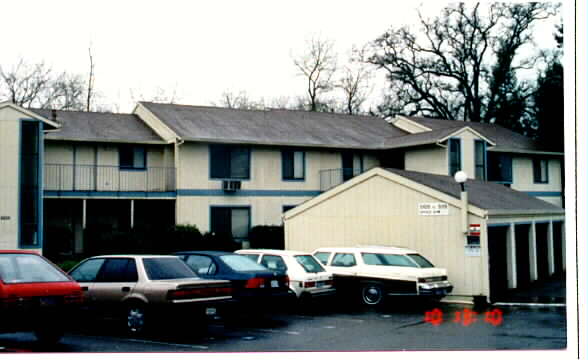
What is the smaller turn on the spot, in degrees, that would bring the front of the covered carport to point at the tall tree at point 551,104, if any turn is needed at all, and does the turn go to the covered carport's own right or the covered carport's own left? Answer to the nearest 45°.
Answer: approximately 90° to the covered carport's own left

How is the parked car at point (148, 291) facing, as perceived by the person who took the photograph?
facing away from the viewer and to the left of the viewer

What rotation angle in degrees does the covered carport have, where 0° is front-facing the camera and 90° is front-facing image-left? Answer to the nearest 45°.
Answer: approximately 315°

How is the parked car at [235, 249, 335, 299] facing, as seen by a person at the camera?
facing away from the viewer and to the left of the viewer

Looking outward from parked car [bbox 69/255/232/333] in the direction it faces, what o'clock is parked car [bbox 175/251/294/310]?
parked car [bbox 175/251/294/310] is roughly at 3 o'clock from parked car [bbox 69/255/232/333].
